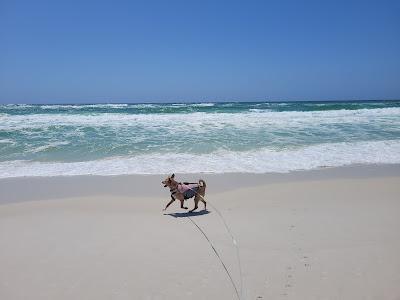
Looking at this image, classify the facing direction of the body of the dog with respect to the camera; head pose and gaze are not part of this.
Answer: to the viewer's left
